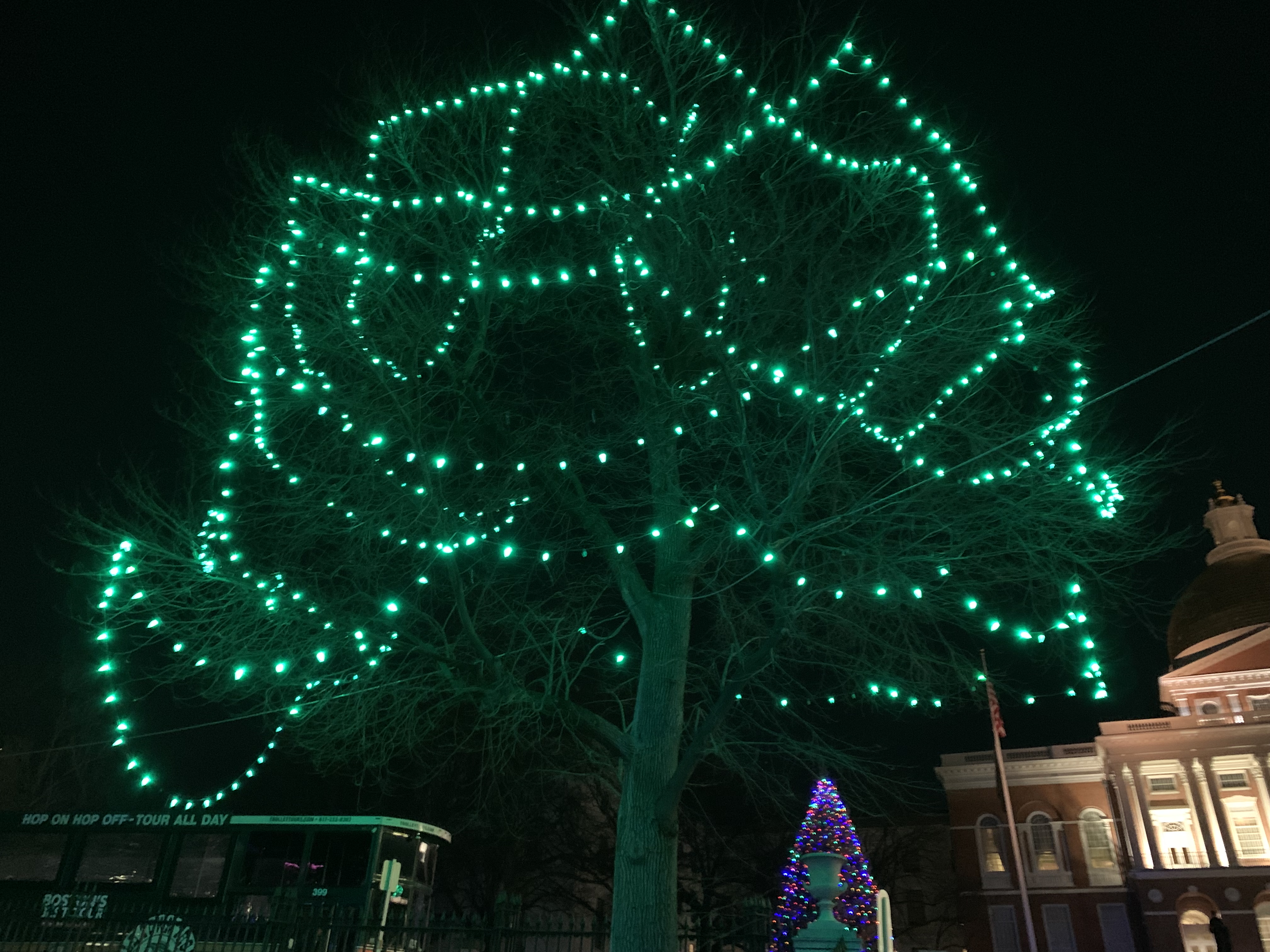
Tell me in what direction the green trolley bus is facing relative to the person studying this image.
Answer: facing the viewer and to the right of the viewer

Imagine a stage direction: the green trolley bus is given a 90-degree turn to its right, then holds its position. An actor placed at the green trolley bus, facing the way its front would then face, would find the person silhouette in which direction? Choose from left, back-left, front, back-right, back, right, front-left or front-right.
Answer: back-left

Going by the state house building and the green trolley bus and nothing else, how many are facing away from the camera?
0

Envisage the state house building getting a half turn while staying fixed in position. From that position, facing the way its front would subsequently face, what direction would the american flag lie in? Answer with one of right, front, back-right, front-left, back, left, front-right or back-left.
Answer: back

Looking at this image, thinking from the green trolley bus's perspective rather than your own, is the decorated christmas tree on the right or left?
on its left

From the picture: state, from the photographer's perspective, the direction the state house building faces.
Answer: facing the viewer

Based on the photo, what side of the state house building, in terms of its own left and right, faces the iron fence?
front

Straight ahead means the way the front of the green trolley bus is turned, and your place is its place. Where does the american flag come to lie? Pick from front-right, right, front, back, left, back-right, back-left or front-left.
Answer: front-left

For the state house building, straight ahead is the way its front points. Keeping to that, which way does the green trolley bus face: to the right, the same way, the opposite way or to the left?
to the left
